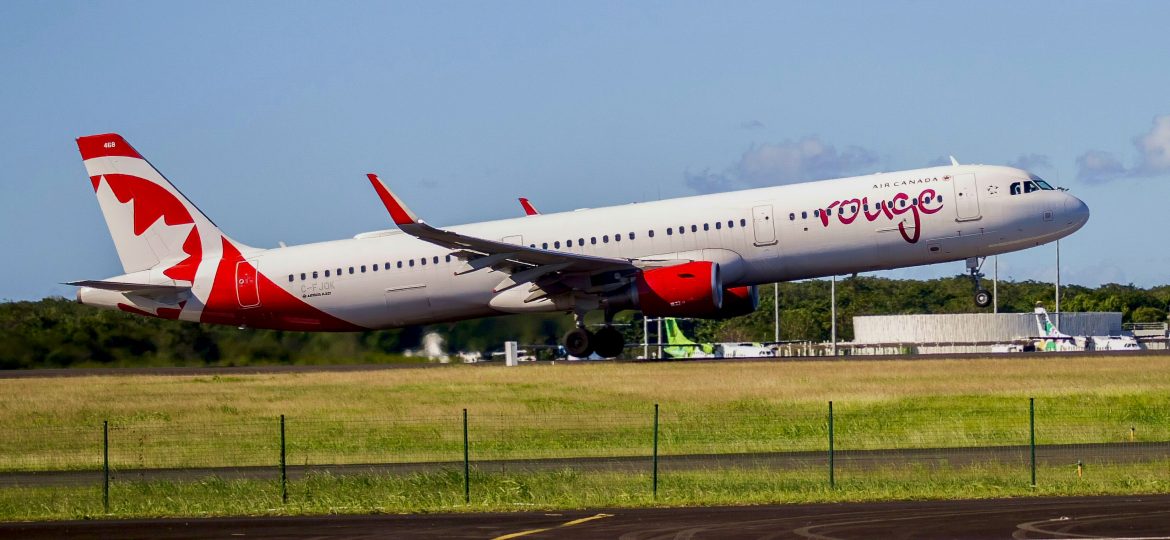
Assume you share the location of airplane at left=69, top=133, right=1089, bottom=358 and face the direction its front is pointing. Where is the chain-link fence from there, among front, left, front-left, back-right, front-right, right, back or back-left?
right

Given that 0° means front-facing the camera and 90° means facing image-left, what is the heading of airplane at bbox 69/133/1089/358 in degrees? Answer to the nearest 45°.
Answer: approximately 270°
